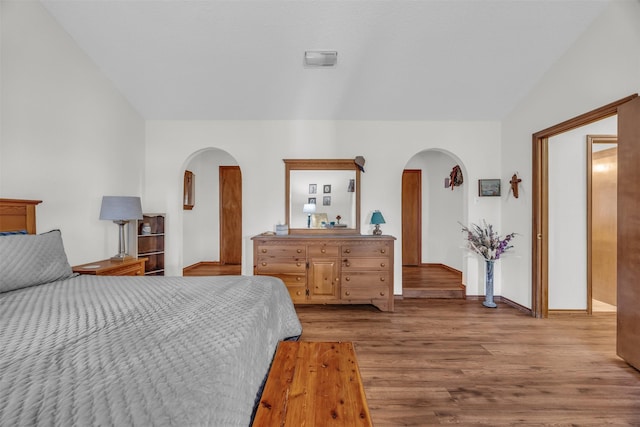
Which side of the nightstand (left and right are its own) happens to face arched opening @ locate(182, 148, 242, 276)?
left

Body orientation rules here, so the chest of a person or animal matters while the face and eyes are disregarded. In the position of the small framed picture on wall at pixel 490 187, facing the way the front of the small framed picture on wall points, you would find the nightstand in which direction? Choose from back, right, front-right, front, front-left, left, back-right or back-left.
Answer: front-right

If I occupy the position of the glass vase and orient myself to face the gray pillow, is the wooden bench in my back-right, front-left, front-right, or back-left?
front-left

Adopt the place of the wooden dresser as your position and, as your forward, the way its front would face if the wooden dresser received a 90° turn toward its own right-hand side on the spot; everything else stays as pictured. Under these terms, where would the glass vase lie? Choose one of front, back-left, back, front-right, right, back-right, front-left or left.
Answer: back

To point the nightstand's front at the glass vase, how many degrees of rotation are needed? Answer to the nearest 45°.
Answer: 0° — it already faces it

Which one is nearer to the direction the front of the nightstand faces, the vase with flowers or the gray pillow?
the vase with flowers

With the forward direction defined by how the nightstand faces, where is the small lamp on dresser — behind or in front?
in front

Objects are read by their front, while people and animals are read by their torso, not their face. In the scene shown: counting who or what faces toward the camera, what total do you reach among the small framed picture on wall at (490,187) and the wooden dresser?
2

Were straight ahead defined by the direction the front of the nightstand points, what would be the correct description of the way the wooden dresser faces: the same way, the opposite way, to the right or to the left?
to the right

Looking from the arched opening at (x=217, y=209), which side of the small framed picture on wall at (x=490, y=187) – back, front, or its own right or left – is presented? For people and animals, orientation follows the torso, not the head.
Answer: right

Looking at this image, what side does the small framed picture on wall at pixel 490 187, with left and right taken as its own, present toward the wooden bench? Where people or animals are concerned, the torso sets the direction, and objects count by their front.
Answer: front

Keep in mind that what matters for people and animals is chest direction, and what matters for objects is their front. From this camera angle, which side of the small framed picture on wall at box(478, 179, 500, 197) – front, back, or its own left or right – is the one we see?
front

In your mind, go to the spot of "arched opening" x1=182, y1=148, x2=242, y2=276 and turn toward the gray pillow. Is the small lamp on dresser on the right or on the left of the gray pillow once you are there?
left
